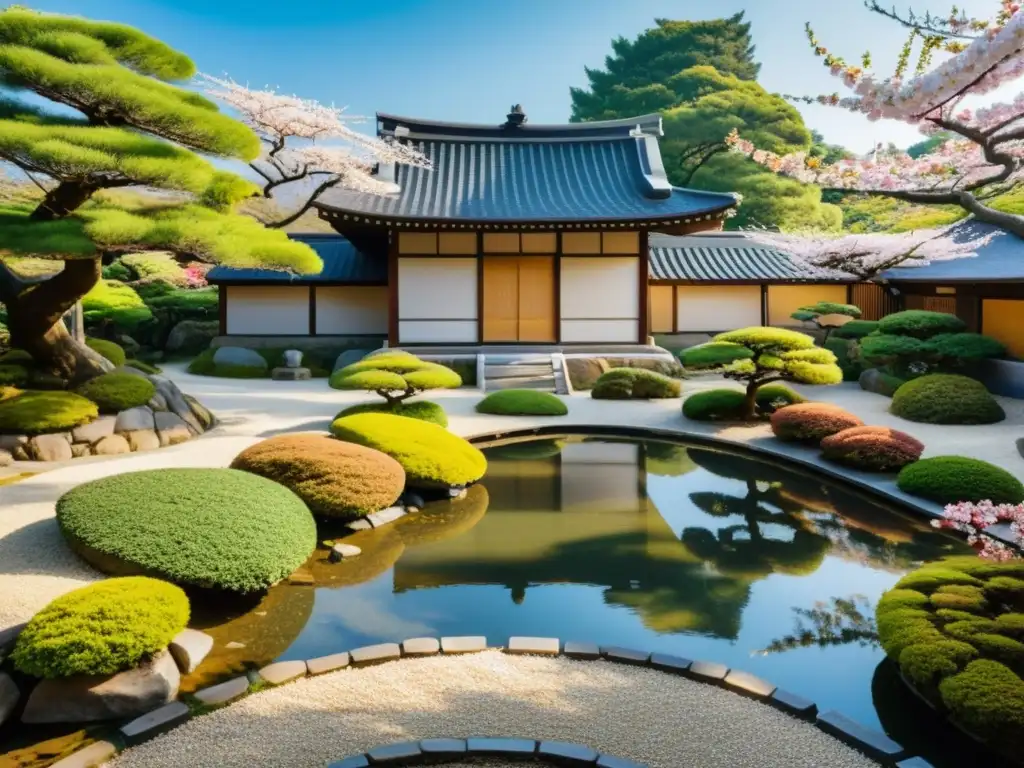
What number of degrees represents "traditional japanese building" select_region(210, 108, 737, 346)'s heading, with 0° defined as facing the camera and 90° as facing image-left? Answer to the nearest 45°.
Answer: approximately 0°

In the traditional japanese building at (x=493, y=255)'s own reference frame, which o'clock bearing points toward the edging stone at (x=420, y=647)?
The edging stone is roughly at 12 o'clock from the traditional japanese building.

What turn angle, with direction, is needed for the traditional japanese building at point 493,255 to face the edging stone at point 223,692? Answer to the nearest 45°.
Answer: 0° — it already faces it

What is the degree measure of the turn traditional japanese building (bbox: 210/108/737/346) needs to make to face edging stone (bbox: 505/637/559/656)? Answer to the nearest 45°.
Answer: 0° — it already faces it

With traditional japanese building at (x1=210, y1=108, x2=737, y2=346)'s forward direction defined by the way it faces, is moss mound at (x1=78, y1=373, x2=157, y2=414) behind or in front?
in front

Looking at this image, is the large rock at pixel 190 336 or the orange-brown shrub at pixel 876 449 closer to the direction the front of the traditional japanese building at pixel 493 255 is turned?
the orange-brown shrub

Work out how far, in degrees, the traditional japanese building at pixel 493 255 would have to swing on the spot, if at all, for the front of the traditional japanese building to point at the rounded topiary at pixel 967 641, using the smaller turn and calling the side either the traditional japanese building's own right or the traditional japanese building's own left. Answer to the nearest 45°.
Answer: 0° — it already faces it

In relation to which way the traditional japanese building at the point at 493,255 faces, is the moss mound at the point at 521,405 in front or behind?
in front

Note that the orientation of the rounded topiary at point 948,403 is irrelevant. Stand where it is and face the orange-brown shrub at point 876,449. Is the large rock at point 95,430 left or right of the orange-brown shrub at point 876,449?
right

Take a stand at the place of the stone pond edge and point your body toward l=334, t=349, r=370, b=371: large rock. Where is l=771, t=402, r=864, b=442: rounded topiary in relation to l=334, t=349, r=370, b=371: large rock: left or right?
right
